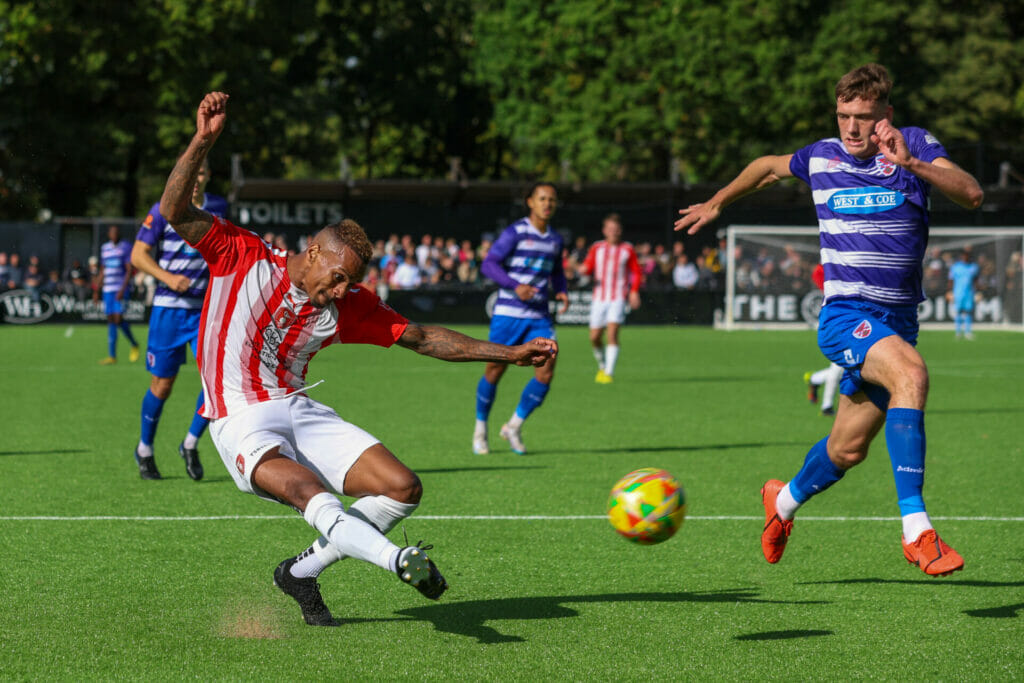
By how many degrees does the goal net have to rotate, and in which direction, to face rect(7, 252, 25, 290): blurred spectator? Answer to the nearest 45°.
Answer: approximately 90° to its right

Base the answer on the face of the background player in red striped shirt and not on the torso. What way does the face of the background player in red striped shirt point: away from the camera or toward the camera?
toward the camera

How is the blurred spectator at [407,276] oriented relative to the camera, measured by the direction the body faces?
toward the camera

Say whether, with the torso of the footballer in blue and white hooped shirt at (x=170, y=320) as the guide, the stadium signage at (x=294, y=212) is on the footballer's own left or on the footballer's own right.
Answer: on the footballer's own left

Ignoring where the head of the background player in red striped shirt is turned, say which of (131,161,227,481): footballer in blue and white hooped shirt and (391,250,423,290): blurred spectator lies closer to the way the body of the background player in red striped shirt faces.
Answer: the footballer in blue and white hooped shirt

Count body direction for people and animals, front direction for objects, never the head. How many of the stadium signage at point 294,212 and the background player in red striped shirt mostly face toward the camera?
2

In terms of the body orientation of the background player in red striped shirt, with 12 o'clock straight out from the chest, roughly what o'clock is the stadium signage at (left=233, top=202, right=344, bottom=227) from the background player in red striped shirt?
The stadium signage is roughly at 5 o'clock from the background player in red striped shirt.

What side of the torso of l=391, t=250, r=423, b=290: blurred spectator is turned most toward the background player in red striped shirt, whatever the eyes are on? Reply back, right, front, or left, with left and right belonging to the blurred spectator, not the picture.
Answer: front

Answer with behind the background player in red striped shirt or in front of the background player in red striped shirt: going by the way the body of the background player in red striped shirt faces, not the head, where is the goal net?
behind

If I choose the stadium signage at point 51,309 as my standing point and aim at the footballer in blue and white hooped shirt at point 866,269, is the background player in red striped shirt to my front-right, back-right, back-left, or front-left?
front-left

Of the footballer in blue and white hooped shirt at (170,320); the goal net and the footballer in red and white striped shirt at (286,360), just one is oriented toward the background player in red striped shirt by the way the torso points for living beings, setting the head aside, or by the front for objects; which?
the goal net

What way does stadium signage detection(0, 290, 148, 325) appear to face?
toward the camera

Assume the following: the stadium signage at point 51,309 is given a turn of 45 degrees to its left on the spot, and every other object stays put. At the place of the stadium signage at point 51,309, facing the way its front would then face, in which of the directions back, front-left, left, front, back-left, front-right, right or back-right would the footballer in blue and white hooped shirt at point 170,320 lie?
front-right

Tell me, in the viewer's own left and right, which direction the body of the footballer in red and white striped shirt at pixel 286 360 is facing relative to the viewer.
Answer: facing the viewer and to the right of the viewer

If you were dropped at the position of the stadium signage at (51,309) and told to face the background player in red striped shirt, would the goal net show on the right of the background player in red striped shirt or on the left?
left

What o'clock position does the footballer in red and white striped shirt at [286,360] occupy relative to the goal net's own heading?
The footballer in red and white striped shirt is roughly at 12 o'clock from the goal net.

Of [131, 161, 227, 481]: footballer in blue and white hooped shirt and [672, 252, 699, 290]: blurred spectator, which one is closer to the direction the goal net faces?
the footballer in blue and white hooped shirt

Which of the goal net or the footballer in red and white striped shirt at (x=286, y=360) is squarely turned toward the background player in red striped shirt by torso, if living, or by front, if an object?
the goal net

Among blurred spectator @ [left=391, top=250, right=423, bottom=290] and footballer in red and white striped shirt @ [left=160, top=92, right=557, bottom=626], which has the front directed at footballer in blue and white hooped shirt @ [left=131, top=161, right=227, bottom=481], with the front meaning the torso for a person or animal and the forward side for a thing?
the blurred spectator

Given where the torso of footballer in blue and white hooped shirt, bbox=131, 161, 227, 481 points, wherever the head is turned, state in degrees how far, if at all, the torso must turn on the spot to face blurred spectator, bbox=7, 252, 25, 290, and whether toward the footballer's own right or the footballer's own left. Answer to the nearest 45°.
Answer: approximately 135° to the footballer's own left
